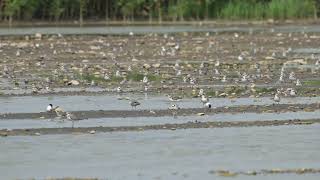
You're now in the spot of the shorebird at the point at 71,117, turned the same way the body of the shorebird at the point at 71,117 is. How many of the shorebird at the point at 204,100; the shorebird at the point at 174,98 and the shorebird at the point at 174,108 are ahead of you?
0

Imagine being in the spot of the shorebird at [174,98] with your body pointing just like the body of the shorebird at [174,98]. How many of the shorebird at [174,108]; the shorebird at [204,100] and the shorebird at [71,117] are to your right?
0

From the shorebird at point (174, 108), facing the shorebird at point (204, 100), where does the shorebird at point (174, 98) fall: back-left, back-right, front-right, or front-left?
front-left

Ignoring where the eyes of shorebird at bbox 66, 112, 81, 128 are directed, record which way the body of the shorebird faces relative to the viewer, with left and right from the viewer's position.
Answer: facing to the left of the viewer

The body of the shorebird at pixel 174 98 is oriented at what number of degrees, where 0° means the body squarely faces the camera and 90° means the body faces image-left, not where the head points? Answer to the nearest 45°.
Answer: approximately 90°
